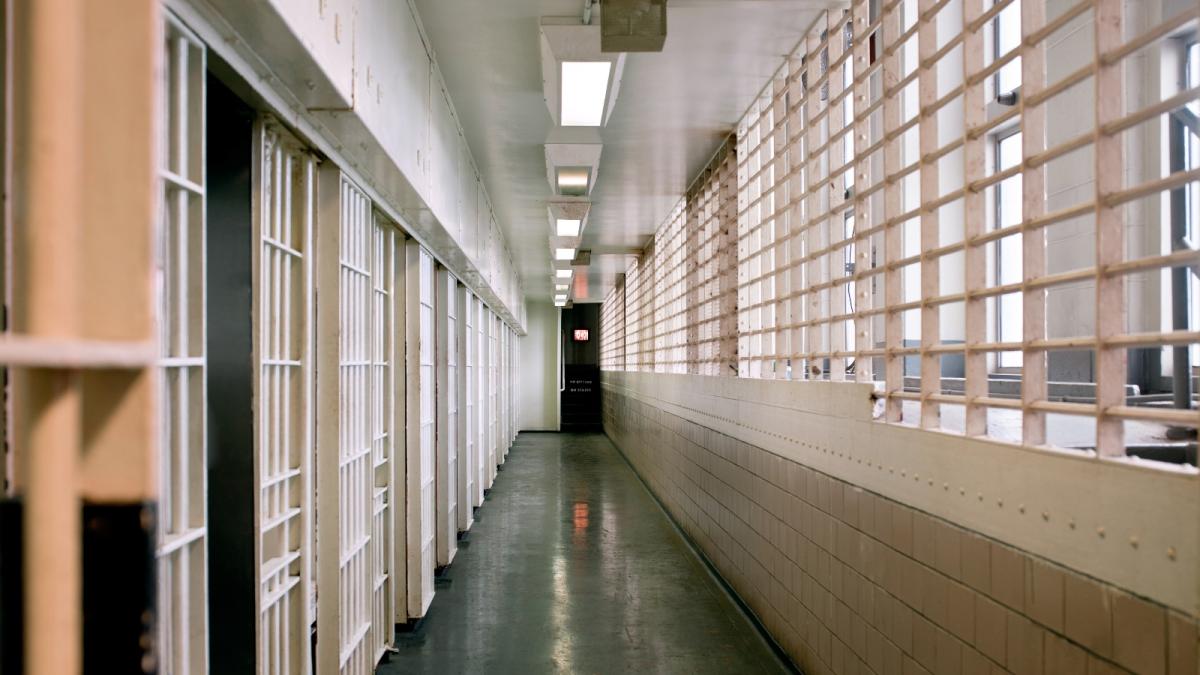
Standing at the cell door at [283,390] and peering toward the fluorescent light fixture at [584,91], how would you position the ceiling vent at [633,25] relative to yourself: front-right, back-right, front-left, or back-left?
front-right

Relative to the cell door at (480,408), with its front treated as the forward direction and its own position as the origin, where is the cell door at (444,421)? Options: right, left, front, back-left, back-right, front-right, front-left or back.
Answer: right

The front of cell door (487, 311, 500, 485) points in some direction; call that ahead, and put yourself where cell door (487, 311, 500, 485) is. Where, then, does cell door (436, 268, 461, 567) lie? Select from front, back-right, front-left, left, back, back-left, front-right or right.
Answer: right

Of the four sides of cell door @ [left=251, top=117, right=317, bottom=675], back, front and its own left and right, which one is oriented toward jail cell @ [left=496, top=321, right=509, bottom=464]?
left

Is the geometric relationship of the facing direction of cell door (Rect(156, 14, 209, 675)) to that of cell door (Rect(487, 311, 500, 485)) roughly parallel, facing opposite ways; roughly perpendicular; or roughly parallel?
roughly parallel

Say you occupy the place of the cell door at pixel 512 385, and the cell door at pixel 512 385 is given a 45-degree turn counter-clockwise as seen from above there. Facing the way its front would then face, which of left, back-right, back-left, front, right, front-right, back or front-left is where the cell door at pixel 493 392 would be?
back-right

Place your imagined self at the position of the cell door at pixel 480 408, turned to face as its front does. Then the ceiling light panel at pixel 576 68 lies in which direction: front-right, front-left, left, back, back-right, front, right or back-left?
right

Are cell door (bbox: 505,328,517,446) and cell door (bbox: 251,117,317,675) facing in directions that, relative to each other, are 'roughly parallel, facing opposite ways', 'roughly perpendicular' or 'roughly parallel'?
roughly parallel

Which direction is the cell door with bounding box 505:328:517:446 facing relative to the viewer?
to the viewer's right

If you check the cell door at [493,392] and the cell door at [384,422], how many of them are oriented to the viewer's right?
2

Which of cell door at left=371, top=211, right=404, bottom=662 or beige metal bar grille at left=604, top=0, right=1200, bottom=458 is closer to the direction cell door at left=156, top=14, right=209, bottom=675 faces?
the beige metal bar grille

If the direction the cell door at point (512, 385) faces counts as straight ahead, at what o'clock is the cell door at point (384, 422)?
the cell door at point (384, 422) is roughly at 3 o'clock from the cell door at point (512, 385).

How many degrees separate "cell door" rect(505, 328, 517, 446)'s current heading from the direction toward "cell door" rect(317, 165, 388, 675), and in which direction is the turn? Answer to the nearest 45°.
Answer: approximately 90° to its right

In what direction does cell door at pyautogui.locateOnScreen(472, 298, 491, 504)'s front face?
to the viewer's right

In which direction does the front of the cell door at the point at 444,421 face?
to the viewer's right

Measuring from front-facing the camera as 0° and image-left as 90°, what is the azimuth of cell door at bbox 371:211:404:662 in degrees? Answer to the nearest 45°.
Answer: approximately 270°

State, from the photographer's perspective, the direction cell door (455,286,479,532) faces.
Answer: facing to the right of the viewer

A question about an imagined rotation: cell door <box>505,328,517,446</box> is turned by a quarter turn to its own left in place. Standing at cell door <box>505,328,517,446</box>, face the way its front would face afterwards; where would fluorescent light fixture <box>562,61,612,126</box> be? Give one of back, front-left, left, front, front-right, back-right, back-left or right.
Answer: back

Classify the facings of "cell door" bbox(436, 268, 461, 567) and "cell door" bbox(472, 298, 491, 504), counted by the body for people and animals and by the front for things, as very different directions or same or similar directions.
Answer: same or similar directions
